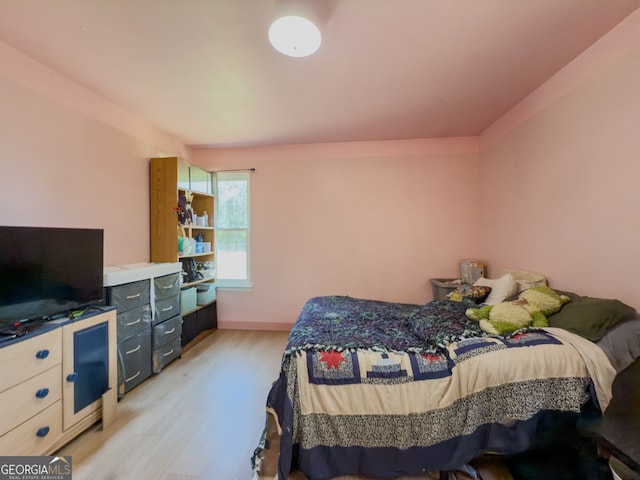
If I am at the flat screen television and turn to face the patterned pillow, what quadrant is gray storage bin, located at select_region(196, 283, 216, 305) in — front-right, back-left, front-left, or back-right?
front-left

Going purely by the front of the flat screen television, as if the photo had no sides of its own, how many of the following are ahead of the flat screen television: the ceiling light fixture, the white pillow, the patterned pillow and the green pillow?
4

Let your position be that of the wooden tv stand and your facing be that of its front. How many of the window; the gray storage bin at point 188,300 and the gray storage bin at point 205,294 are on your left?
3

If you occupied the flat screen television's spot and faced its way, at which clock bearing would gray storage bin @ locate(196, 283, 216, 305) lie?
The gray storage bin is roughly at 9 o'clock from the flat screen television.

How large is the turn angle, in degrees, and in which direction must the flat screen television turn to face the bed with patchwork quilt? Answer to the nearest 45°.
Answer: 0° — it already faces it

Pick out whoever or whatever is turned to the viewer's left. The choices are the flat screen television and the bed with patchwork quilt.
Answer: the bed with patchwork quilt

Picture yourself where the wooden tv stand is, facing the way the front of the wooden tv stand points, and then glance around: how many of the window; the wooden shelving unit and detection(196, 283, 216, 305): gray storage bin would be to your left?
3

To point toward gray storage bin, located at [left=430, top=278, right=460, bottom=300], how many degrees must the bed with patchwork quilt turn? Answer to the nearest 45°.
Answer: approximately 90° to its right

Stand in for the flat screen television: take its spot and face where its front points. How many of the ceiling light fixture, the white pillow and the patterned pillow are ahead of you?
3

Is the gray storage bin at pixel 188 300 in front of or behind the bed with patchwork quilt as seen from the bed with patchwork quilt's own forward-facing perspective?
in front

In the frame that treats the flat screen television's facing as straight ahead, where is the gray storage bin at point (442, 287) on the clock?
The gray storage bin is roughly at 11 o'clock from the flat screen television.

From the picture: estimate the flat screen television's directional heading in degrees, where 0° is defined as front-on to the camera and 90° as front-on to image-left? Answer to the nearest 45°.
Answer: approximately 315°

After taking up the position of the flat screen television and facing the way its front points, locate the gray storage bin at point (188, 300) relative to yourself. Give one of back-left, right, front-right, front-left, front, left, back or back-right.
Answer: left

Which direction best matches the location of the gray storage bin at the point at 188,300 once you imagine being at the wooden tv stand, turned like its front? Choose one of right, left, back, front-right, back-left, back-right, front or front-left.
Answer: left

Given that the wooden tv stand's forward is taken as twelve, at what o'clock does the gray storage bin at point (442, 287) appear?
The gray storage bin is roughly at 11 o'clock from the wooden tv stand.

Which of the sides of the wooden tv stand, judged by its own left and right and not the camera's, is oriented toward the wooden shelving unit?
left

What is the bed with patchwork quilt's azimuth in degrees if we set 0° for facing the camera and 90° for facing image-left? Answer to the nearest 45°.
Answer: approximately 90°

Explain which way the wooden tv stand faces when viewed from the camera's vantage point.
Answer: facing the viewer and to the right of the viewer
